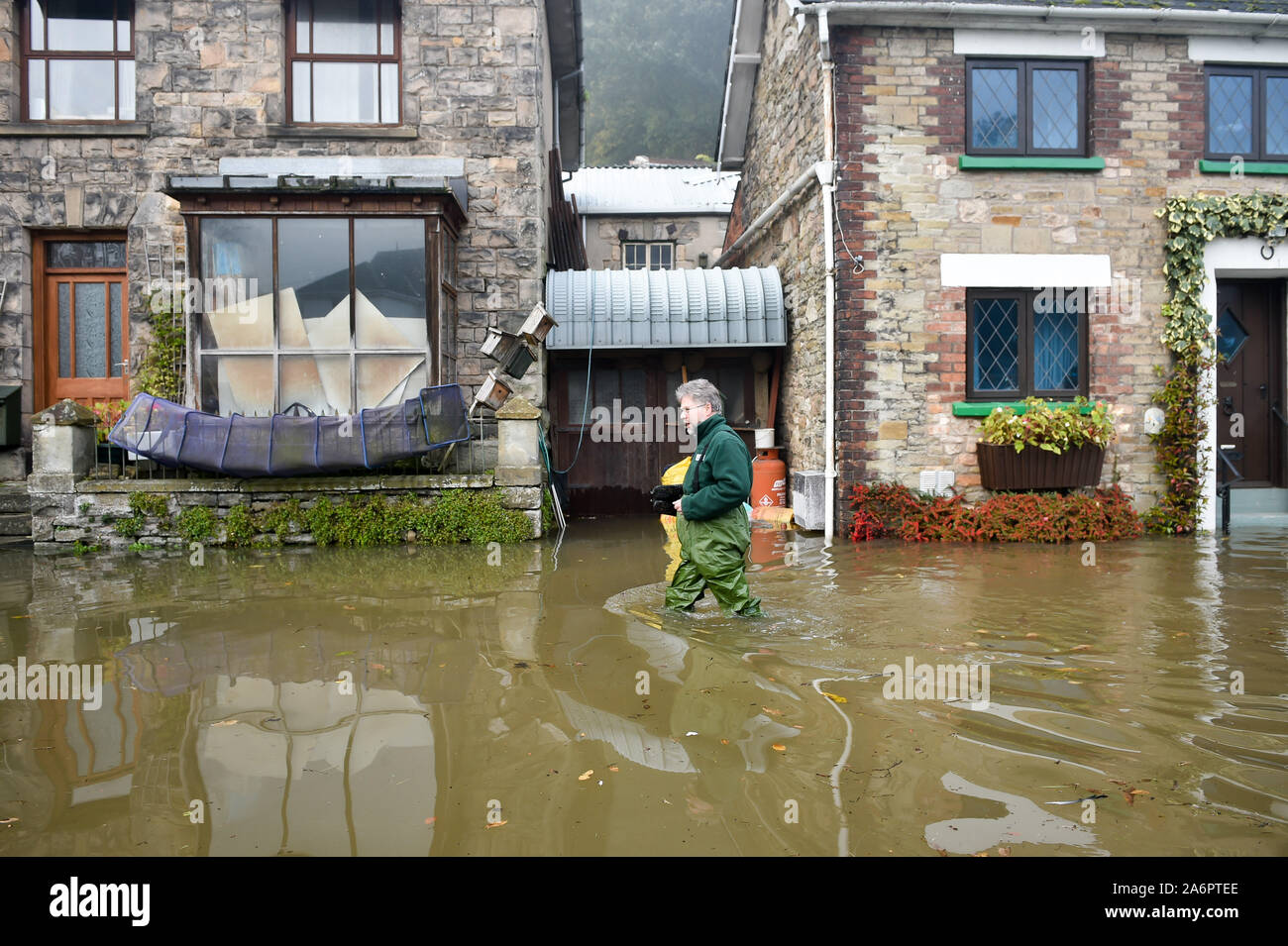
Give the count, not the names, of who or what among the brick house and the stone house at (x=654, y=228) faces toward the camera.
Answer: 2

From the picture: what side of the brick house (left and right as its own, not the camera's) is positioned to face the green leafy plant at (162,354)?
right

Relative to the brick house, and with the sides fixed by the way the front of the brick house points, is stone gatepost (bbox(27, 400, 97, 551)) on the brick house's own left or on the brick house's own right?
on the brick house's own right

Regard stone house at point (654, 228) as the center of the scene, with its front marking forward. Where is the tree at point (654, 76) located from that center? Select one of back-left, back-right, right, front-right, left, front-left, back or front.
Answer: back
